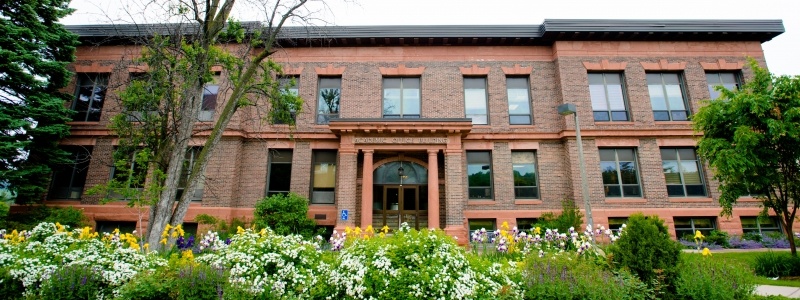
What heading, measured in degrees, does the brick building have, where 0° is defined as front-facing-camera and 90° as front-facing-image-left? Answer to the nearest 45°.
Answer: approximately 0°

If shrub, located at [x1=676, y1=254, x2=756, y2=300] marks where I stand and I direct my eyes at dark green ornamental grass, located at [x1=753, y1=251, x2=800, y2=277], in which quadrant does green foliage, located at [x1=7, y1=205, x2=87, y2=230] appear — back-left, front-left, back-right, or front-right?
back-left

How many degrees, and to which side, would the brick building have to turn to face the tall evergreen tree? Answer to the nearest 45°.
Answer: approximately 90° to its right

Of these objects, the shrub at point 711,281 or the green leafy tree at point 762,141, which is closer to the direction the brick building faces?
the shrub

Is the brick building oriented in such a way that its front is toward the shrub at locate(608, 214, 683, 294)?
yes

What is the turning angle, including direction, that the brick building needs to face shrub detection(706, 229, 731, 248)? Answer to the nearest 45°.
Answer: approximately 90° to its left

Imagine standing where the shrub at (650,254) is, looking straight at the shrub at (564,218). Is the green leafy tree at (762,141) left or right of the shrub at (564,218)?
right

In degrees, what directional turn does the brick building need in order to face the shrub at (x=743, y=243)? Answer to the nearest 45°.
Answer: approximately 90° to its left
